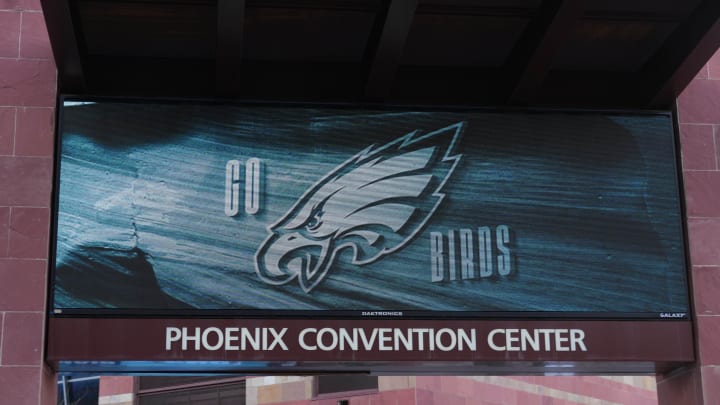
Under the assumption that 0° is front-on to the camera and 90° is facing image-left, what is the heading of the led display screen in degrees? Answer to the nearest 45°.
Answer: approximately 0°

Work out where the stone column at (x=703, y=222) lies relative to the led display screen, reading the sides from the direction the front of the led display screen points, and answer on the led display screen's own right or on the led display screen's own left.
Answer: on the led display screen's own left
